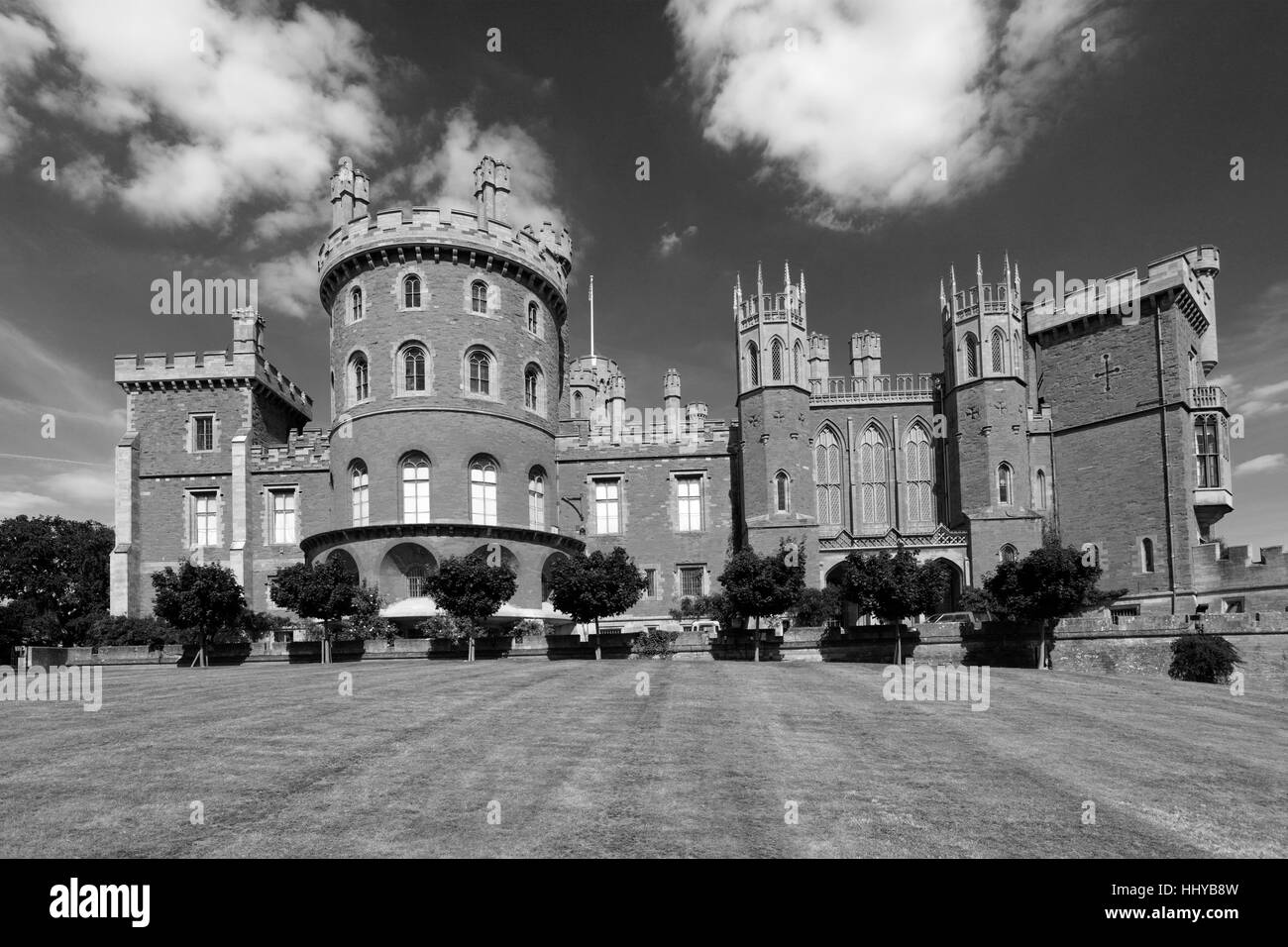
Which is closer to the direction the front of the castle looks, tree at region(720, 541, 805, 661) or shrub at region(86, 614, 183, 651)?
the tree

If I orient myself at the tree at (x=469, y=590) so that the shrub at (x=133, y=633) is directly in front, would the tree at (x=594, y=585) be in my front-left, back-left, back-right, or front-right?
back-right

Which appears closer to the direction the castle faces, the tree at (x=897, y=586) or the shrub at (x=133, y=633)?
the tree

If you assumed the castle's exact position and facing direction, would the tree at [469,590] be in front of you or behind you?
in front

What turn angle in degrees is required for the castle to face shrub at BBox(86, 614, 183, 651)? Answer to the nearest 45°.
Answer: approximately 90° to its right

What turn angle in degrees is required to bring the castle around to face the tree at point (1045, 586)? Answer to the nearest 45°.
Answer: approximately 45° to its left

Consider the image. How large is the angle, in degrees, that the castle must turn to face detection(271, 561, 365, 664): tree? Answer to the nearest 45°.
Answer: approximately 45° to its right

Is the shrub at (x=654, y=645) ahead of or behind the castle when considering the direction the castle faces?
ahead

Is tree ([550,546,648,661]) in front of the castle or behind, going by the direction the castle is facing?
in front

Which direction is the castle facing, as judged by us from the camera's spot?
facing the viewer
